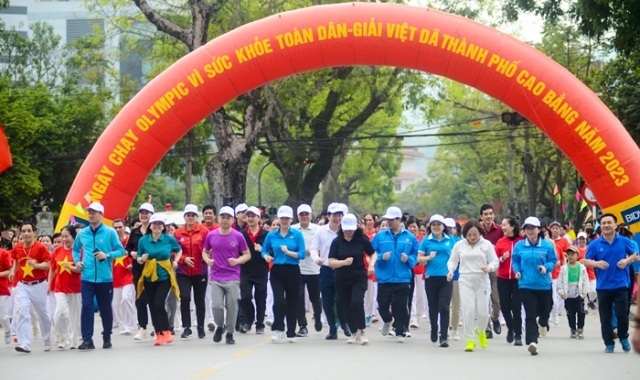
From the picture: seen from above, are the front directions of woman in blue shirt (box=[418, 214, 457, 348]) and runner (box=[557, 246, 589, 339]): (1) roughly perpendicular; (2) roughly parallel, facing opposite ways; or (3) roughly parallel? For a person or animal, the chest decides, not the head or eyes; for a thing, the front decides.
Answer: roughly parallel

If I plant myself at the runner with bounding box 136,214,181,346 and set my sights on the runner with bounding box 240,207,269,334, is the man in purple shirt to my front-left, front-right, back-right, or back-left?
front-right

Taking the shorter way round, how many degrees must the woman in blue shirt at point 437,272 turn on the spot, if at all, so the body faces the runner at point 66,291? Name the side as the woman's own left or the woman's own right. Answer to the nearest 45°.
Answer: approximately 90° to the woman's own right

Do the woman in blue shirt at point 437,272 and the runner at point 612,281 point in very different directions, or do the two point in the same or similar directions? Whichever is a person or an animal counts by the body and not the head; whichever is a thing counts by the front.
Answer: same or similar directions

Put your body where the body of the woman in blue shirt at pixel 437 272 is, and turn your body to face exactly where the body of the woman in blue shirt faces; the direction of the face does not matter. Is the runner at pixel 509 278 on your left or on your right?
on your left

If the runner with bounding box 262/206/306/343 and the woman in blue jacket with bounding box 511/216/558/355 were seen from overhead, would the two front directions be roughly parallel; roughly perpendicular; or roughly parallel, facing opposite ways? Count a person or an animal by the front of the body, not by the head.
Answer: roughly parallel

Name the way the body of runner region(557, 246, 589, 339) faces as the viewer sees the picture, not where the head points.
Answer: toward the camera

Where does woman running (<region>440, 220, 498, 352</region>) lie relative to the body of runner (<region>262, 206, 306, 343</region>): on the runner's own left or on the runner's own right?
on the runner's own left

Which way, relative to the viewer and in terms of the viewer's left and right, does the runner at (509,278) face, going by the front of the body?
facing the viewer

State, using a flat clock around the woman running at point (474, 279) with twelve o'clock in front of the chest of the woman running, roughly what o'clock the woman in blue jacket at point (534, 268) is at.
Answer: The woman in blue jacket is roughly at 9 o'clock from the woman running.

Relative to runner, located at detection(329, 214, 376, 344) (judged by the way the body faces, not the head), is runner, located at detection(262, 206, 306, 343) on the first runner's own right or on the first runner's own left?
on the first runner's own right

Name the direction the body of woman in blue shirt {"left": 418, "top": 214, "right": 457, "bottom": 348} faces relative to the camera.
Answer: toward the camera
